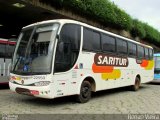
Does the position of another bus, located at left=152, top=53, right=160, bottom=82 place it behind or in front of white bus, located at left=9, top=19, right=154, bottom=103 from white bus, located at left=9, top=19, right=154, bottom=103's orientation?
behind

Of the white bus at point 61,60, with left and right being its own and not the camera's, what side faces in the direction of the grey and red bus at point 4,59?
right

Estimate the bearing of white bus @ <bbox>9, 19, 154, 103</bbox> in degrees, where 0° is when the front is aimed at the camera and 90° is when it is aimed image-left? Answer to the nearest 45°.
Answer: approximately 45°
